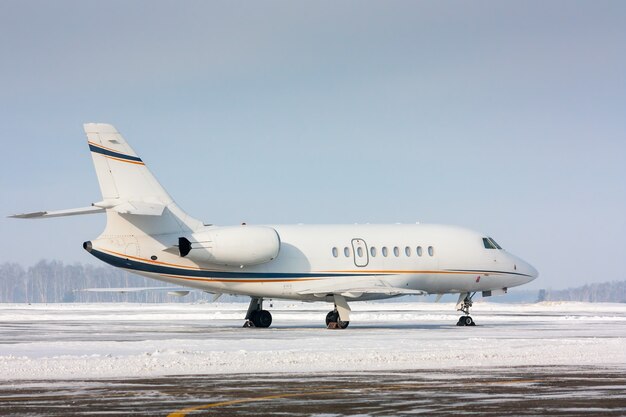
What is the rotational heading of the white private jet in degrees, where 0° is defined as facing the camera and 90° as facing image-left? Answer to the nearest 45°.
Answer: approximately 225°
